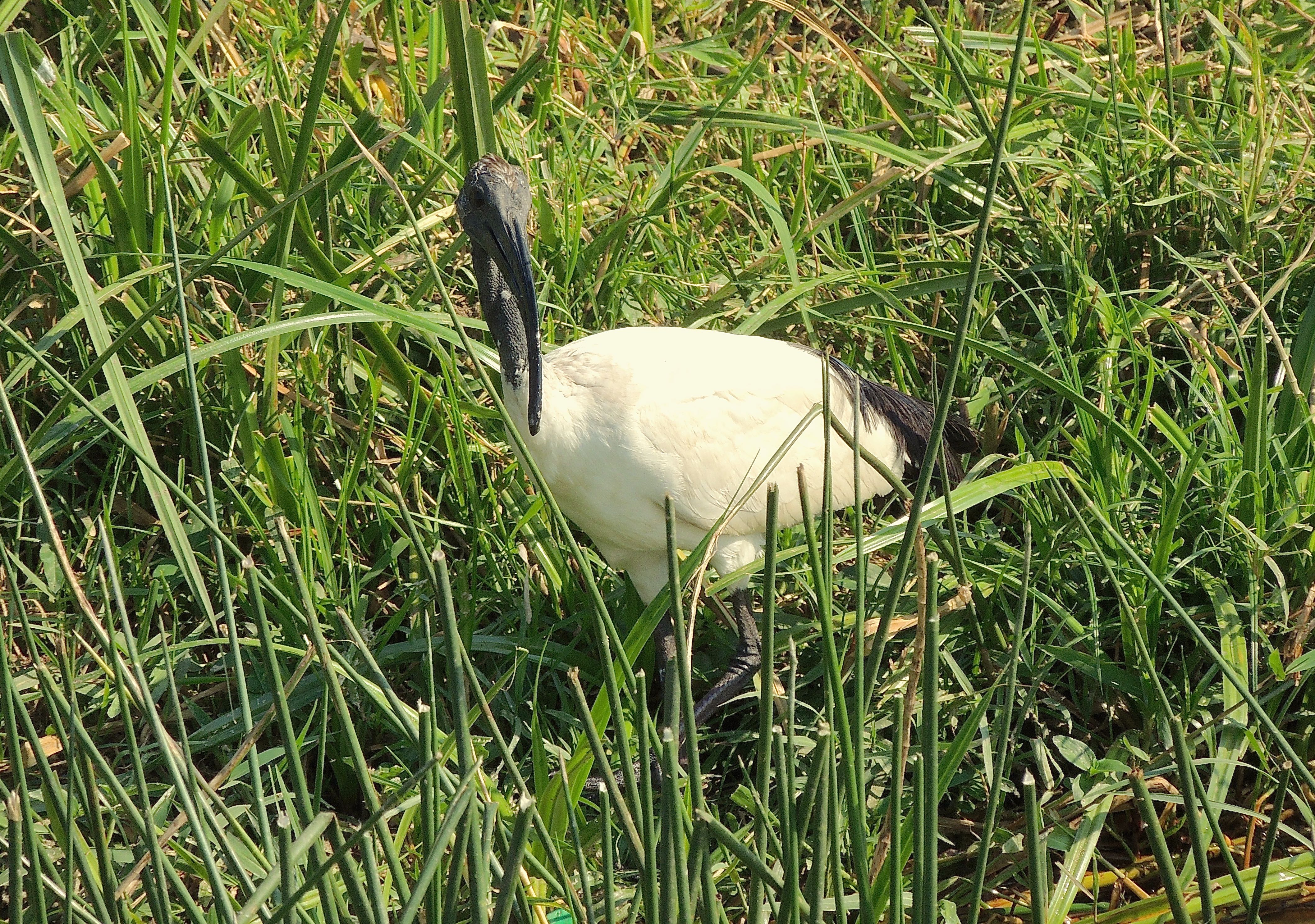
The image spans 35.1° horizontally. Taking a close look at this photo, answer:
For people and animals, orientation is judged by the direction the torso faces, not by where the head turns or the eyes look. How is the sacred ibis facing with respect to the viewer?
to the viewer's left
